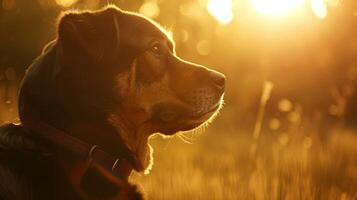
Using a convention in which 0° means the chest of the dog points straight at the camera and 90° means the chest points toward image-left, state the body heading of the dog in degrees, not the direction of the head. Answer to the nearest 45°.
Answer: approximately 270°
